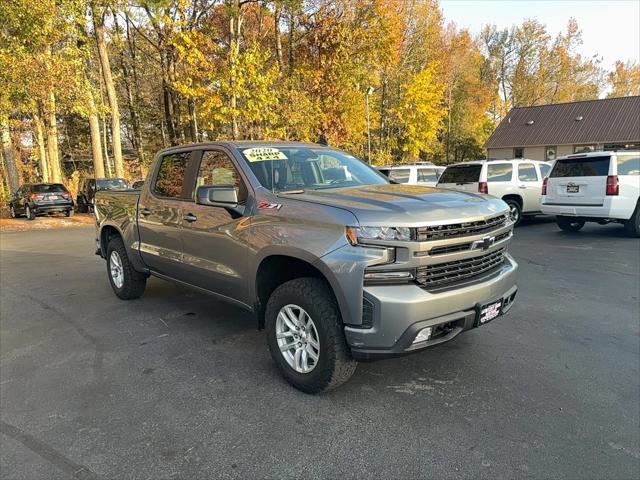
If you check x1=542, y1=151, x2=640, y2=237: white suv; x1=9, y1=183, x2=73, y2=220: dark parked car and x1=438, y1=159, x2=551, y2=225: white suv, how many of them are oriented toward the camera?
0

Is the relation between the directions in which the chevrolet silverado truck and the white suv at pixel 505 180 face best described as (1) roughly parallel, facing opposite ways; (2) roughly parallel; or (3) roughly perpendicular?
roughly perpendicular

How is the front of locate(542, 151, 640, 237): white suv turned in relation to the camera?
facing away from the viewer and to the right of the viewer

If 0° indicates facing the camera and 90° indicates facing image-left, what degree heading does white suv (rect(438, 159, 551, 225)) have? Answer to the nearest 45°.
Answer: approximately 225°

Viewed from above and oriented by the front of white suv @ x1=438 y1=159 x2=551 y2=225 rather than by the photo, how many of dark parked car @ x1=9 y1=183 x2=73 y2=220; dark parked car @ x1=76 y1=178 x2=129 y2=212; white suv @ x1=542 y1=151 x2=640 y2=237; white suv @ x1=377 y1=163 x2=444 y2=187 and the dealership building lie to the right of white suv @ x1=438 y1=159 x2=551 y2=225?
1

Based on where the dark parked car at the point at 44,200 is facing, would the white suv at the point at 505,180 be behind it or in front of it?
behind

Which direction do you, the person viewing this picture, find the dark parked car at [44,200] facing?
facing away from the viewer and to the left of the viewer

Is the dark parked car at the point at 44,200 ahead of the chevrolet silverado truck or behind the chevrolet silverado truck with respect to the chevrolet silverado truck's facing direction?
behind

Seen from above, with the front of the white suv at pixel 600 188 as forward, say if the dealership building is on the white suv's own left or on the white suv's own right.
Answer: on the white suv's own left

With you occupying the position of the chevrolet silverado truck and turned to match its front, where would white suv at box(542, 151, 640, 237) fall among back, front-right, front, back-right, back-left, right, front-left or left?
left
